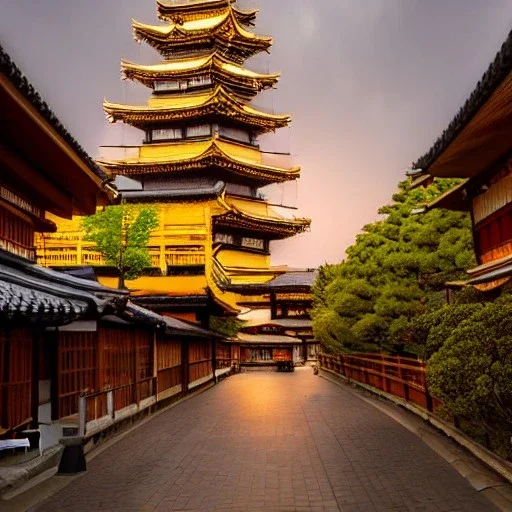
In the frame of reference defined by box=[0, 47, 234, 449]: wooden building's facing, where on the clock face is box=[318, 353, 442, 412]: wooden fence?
The wooden fence is roughly at 11 o'clock from the wooden building.

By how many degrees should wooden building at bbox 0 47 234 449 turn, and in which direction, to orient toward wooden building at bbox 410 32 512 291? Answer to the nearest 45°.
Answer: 0° — it already faces it

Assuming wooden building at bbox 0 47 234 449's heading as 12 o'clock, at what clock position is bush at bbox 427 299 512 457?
The bush is roughly at 1 o'clock from the wooden building.

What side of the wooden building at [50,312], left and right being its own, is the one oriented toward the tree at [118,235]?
left

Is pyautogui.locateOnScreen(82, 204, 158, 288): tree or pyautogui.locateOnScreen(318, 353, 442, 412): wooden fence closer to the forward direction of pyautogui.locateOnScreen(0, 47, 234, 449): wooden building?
the wooden fence

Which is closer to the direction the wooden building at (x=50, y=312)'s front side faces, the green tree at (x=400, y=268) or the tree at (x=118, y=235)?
the green tree

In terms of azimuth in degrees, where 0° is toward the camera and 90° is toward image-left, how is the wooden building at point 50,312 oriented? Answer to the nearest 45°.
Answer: approximately 270°
